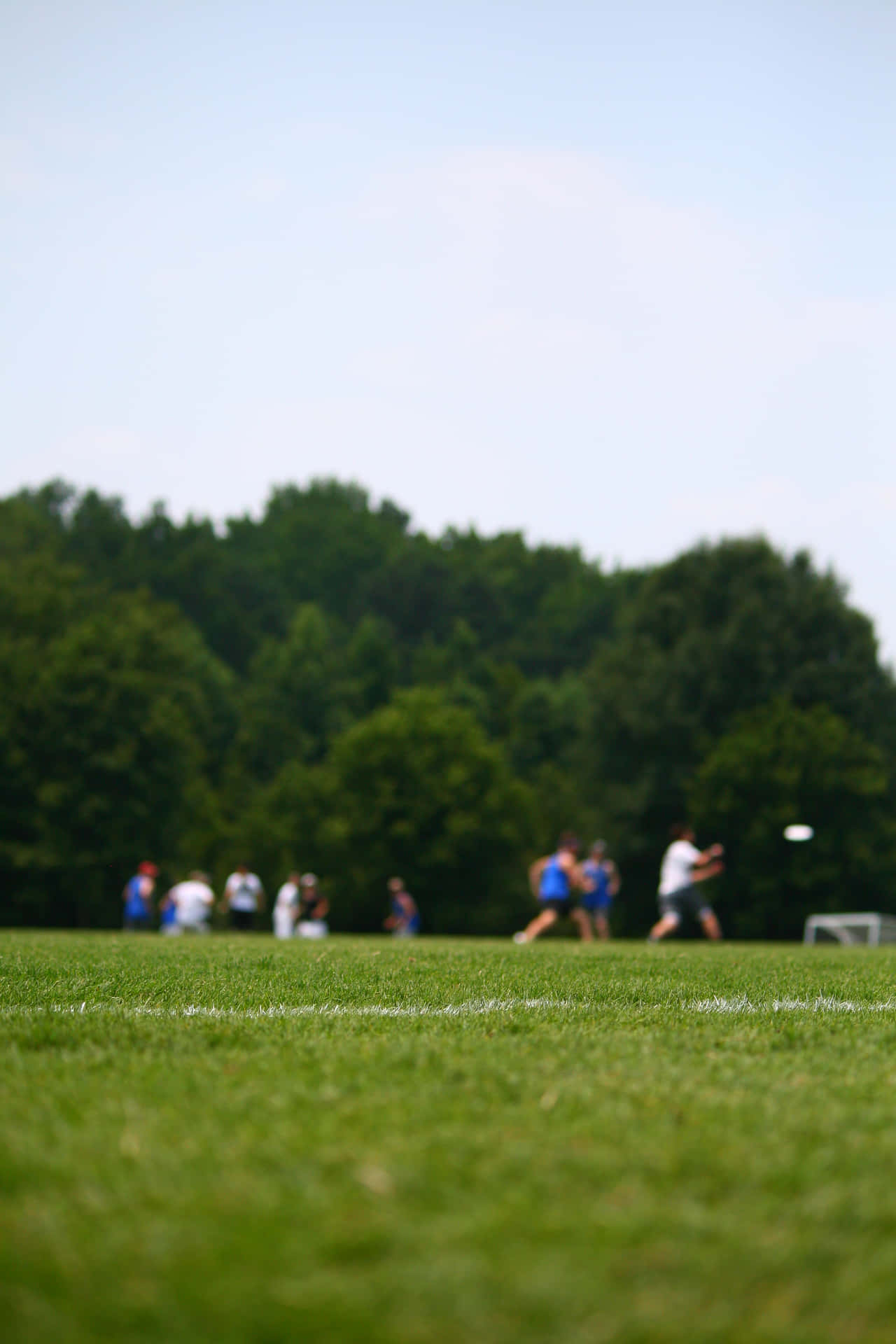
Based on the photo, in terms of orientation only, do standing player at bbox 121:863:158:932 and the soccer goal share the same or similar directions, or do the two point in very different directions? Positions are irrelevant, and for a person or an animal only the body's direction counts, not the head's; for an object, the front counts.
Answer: very different directions

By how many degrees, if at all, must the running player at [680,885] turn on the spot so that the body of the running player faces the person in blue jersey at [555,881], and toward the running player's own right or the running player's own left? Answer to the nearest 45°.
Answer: approximately 180°

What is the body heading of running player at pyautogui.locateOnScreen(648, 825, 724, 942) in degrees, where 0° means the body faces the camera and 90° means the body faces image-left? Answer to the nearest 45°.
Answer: approximately 270°

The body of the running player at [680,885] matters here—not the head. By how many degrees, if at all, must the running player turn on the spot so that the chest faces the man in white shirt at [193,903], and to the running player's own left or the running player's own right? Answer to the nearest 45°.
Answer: approximately 135° to the running player's own left
